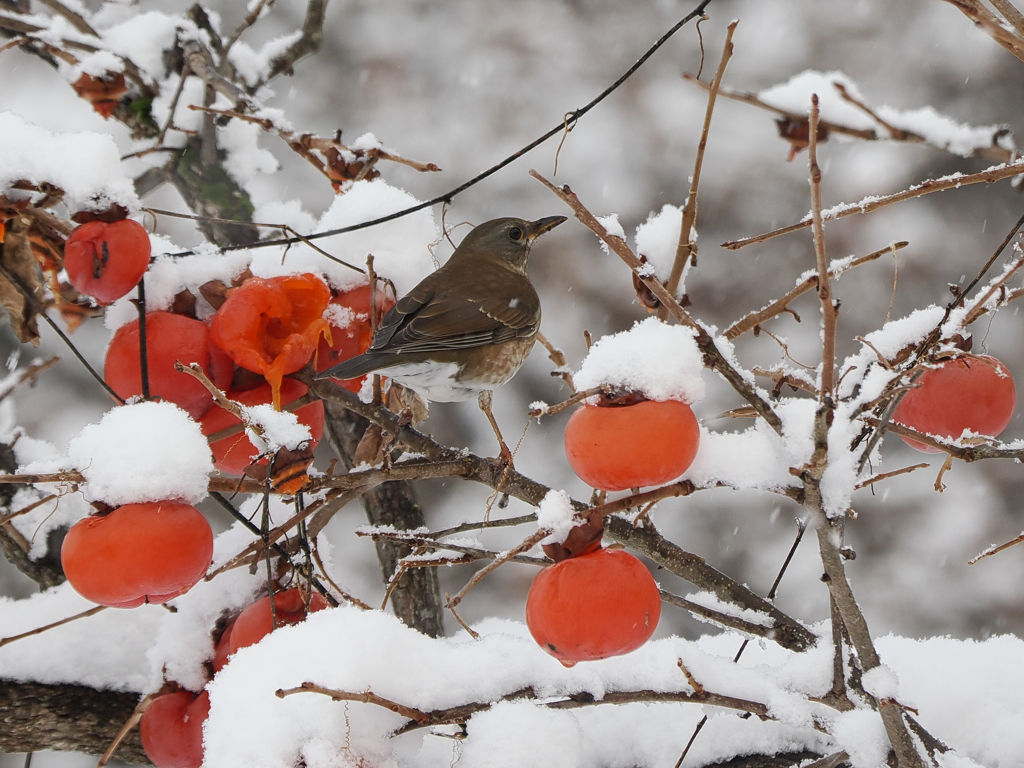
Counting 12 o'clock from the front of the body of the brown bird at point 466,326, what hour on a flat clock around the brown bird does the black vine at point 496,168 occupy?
The black vine is roughly at 3 o'clock from the brown bird.

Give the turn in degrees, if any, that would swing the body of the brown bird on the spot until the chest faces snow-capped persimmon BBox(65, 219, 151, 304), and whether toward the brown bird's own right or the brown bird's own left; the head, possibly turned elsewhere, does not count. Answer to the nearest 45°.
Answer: approximately 135° to the brown bird's own right

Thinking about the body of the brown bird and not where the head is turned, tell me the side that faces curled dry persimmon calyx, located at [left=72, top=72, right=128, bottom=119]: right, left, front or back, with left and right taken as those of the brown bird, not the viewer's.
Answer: back

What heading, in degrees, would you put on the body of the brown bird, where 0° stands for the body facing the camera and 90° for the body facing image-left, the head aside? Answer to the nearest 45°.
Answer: approximately 270°
